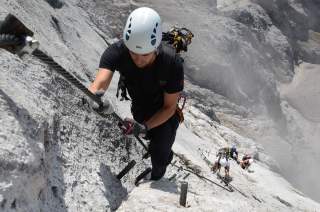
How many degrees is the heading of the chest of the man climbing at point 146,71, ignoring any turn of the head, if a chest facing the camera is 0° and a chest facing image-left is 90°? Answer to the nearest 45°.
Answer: approximately 0°
